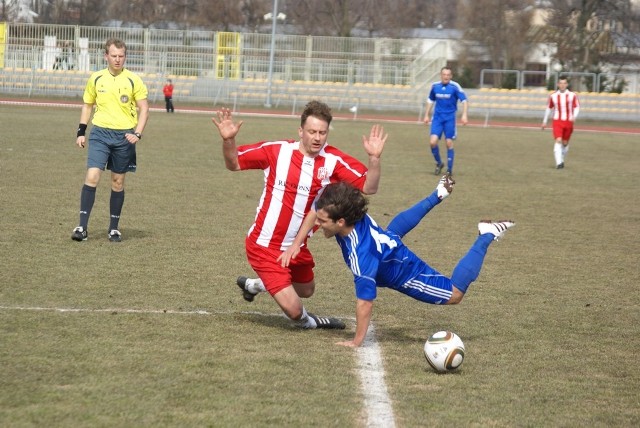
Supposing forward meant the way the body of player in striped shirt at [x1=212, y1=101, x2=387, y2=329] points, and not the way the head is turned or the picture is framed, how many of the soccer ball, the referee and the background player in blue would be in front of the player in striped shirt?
1

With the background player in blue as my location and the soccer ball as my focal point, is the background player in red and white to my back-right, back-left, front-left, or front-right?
back-left

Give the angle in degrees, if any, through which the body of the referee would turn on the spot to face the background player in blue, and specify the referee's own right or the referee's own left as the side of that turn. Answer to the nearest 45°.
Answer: approximately 135° to the referee's own left

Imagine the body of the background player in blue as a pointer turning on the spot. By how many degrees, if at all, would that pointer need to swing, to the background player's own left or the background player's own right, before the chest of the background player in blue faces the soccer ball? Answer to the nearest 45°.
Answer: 0° — they already face it

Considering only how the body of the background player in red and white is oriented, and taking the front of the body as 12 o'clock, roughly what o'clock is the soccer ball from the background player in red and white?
The soccer ball is roughly at 12 o'clock from the background player in red and white.

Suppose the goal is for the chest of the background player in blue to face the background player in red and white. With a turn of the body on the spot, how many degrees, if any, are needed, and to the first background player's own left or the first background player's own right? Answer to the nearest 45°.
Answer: approximately 135° to the first background player's own left

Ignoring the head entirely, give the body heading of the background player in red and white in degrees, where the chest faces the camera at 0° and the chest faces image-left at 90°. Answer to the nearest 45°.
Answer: approximately 0°
